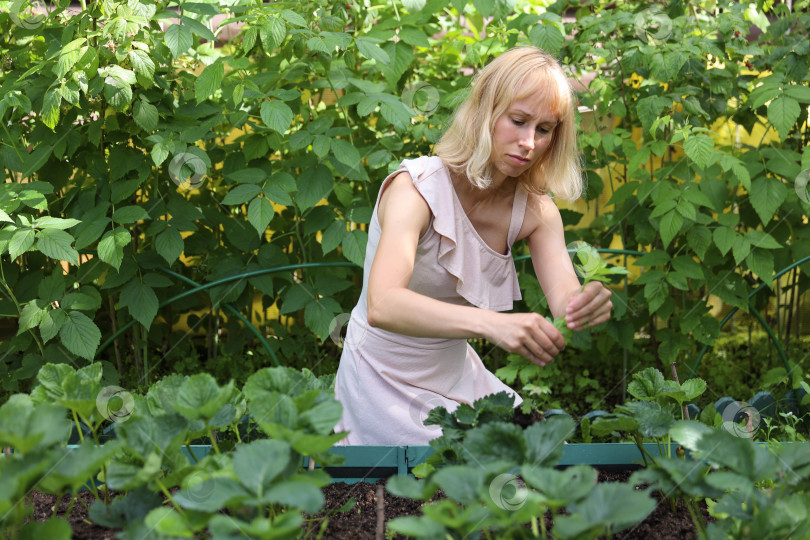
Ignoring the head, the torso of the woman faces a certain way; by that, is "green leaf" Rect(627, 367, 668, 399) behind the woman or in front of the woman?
in front

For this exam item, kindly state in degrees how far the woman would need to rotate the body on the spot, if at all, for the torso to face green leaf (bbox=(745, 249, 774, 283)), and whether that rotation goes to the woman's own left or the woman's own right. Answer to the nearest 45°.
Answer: approximately 90° to the woman's own left

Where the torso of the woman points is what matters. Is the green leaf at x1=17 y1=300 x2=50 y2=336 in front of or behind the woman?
behind

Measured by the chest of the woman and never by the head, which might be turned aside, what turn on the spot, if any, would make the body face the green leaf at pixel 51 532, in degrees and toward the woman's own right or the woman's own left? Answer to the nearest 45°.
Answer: approximately 45° to the woman's own right

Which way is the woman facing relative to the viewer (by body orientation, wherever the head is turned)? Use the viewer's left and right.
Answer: facing the viewer and to the right of the viewer

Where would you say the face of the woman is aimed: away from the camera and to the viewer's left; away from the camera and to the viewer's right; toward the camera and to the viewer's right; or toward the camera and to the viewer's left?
toward the camera and to the viewer's right
